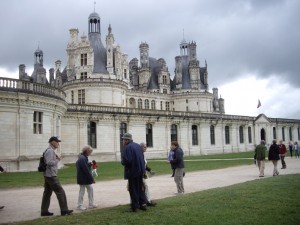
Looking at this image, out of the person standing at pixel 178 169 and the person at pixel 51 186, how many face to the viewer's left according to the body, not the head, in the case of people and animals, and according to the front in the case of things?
1

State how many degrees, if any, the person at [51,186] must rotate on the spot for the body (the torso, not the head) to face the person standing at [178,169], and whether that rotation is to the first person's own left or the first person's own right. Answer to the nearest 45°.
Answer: approximately 45° to the first person's own left

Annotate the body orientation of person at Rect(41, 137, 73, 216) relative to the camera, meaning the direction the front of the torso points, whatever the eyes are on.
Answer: to the viewer's right

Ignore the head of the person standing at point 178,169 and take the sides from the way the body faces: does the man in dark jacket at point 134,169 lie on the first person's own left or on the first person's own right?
on the first person's own left

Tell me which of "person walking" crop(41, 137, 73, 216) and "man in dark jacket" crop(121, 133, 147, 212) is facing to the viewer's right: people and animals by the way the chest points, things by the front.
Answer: the person walking

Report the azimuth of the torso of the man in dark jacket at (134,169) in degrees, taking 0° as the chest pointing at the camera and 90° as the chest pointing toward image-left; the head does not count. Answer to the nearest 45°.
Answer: approximately 135°

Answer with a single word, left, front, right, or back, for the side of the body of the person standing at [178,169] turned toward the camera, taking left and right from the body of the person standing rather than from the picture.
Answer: left
